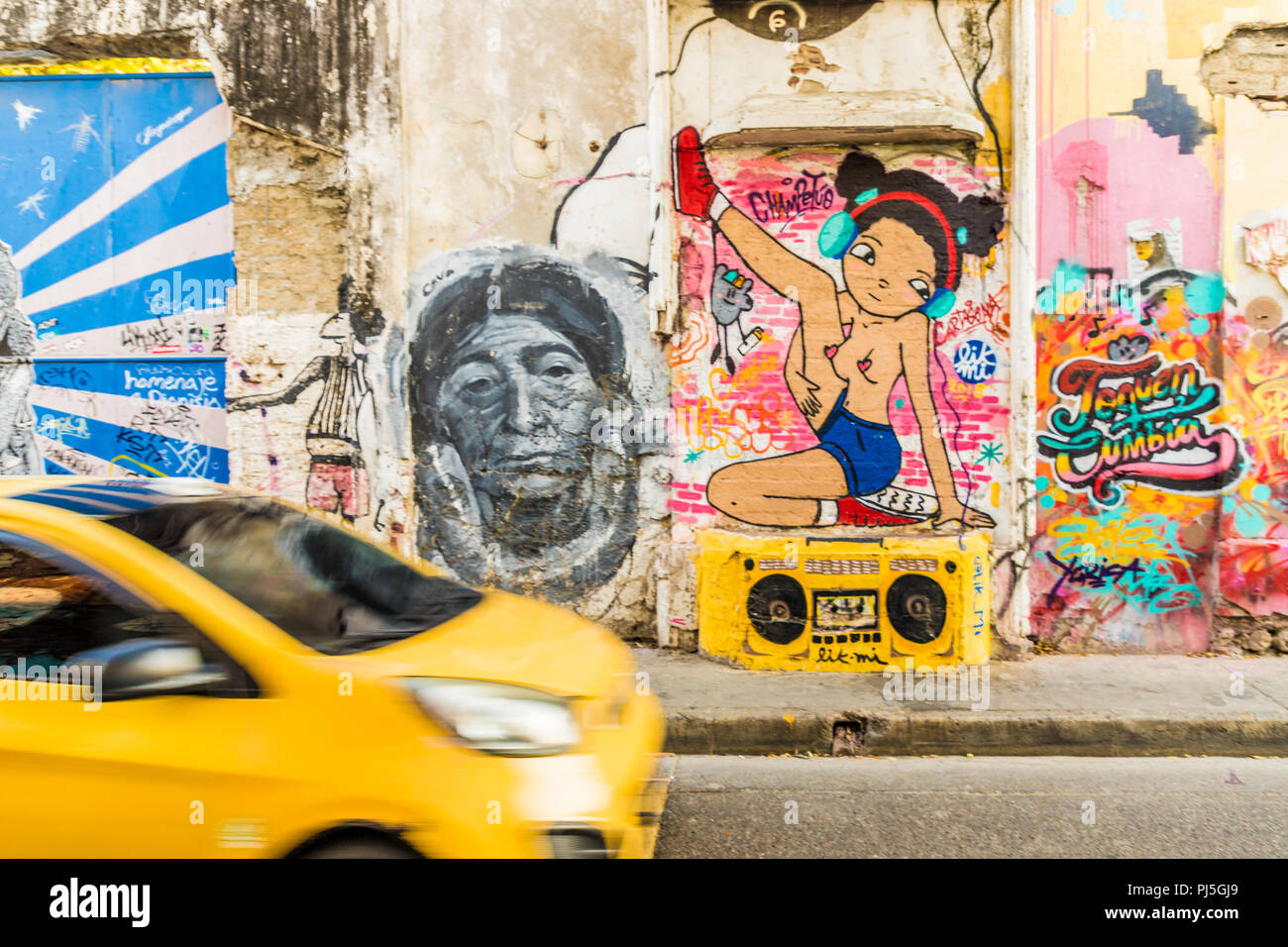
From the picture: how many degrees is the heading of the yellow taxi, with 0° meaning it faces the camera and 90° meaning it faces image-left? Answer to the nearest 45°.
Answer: approximately 315°
